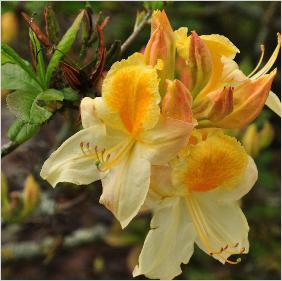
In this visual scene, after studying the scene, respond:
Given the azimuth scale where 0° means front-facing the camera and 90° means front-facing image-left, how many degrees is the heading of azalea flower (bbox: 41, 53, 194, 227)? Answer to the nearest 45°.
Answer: approximately 45°
